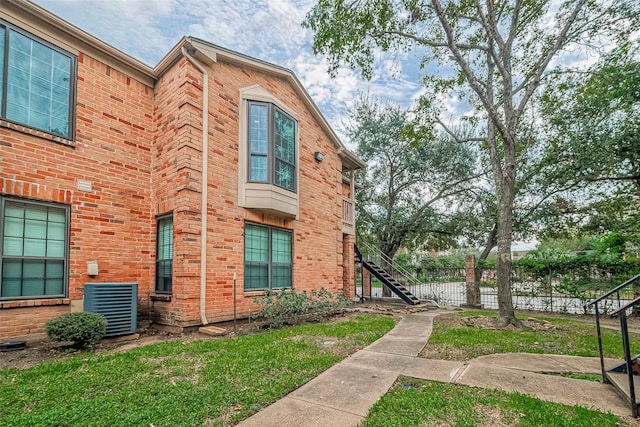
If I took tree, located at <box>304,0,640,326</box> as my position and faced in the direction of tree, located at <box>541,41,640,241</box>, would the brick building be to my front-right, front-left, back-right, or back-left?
back-left

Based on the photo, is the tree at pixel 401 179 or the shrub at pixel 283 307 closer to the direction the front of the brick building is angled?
the shrub

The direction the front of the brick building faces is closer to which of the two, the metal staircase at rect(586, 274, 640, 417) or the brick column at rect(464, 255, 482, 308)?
the metal staircase

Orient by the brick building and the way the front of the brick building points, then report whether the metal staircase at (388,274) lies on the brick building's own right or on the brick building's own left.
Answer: on the brick building's own left

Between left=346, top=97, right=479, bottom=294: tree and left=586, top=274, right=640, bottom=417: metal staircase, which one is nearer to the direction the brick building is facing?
the metal staircase

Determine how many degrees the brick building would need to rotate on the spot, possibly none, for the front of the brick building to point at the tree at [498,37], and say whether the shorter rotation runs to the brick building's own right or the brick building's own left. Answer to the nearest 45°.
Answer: approximately 45° to the brick building's own left

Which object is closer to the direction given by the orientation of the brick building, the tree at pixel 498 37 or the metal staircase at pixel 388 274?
the tree

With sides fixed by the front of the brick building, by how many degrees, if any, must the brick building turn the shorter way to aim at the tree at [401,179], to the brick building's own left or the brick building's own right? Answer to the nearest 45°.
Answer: approximately 90° to the brick building's own left

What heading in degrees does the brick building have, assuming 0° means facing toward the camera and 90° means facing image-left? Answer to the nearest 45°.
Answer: approximately 315°

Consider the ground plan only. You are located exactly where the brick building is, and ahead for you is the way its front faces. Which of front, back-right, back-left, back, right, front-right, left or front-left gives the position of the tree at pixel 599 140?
front-left

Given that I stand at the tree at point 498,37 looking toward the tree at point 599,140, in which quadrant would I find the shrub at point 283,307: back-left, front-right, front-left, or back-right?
back-left
